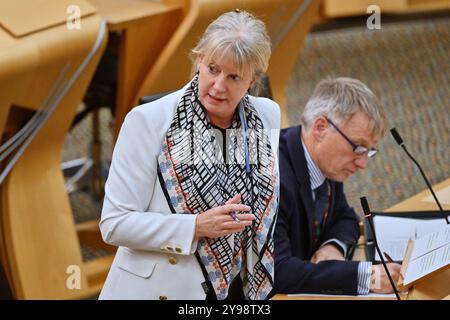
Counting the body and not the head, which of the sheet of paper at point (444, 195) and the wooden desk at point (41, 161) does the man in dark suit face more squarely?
the sheet of paper

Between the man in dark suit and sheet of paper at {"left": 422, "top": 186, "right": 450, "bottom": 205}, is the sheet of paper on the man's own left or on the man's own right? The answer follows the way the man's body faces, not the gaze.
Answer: on the man's own left

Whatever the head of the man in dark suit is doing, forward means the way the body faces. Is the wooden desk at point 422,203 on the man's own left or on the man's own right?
on the man's own left

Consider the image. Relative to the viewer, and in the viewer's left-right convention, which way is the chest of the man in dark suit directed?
facing the viewer and to the right of the viewer

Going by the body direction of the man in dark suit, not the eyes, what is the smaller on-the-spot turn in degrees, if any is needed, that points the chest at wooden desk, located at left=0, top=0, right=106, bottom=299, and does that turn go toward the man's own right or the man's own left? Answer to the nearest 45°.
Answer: approximately 180°
